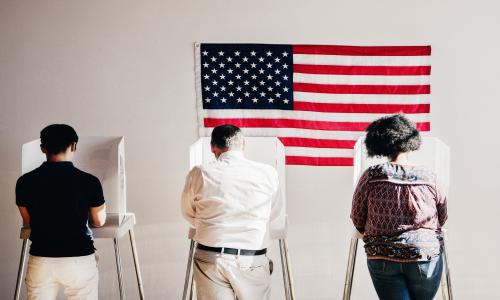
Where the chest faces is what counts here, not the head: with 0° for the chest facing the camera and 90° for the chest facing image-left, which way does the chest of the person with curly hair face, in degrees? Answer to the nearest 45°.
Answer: approximately 180°

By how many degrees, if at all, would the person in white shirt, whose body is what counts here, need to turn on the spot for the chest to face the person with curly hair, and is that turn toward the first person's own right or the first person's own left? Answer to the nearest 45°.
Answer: approximately 90° to the first person's own right

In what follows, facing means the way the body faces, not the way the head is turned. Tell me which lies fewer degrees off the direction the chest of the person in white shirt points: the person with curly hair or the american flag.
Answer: the american flag

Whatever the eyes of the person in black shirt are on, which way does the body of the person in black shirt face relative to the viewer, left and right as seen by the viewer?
facing away from the viewer

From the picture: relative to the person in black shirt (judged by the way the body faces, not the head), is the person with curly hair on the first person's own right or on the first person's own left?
on the first person's own right

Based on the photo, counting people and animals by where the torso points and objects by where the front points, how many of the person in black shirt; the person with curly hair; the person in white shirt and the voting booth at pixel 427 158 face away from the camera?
3

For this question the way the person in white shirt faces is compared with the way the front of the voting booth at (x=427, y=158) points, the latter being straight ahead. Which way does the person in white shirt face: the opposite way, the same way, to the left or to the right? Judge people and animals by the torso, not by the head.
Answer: the opposite way

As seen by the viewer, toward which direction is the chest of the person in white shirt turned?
away from the camera

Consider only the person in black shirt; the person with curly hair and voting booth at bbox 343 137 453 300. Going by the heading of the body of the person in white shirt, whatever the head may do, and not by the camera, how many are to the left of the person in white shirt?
1

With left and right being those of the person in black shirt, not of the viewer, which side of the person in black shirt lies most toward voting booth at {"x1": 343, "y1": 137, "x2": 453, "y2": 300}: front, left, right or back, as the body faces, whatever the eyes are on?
right

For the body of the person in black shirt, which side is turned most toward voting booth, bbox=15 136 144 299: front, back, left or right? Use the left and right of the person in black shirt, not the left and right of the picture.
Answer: front
